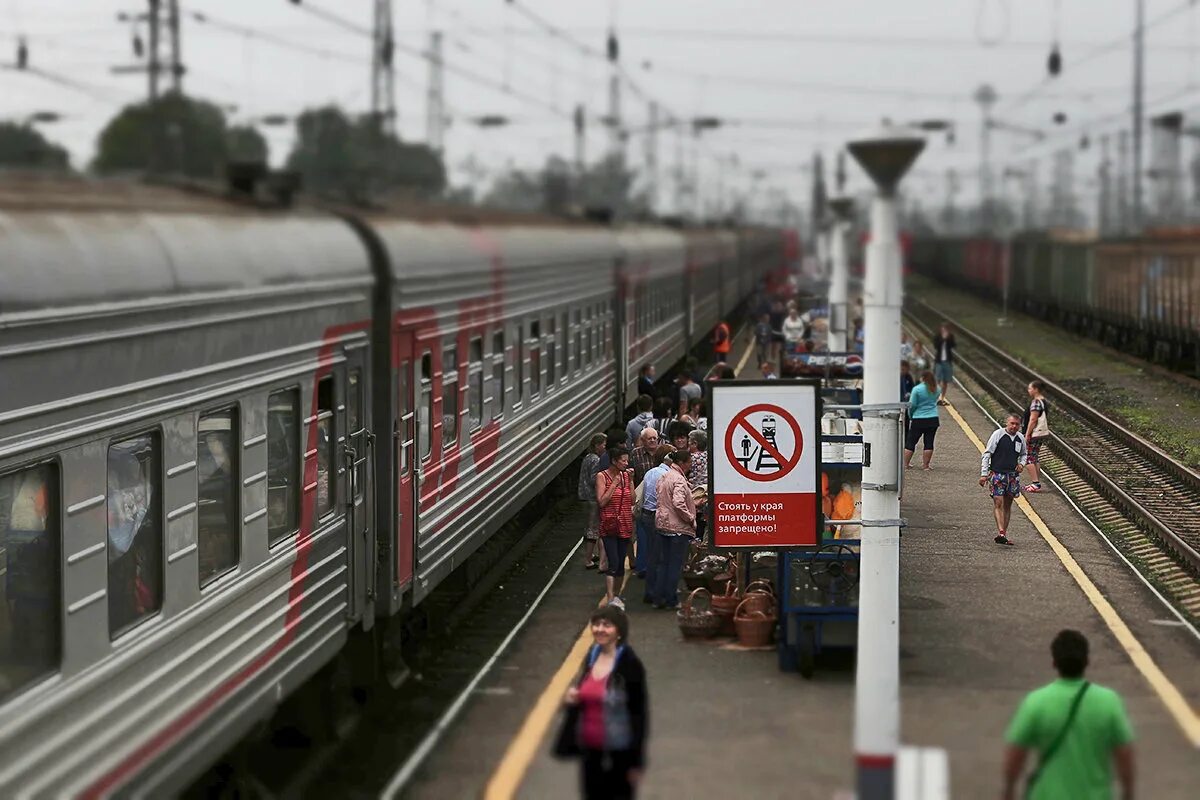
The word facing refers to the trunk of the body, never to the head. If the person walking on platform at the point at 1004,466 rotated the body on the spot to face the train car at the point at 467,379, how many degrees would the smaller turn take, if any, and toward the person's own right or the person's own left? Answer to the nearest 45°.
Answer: approximately 45° to the person's own right

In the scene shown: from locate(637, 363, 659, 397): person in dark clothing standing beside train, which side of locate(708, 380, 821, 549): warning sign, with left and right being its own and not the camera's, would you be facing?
back

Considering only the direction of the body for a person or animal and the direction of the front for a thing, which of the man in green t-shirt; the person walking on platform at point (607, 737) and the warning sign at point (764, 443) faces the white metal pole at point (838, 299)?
the man in green t-shirt

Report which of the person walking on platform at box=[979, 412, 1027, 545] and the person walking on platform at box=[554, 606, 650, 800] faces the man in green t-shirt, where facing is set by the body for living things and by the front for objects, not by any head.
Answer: the person walking on platform at box=[979, 412, 1027, 545]

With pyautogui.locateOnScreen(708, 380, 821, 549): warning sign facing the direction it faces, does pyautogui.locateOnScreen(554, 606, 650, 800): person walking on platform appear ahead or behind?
ahead

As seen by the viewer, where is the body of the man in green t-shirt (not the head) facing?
away from the camera

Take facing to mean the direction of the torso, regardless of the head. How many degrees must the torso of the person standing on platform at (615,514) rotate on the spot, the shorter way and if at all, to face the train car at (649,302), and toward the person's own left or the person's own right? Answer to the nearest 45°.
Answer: approximately 135° to the person's own left

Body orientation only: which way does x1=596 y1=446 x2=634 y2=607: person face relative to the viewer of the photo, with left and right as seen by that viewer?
facing the viewer and to the right of the viewer

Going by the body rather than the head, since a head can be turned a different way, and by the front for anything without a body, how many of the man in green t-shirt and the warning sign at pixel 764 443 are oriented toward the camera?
1

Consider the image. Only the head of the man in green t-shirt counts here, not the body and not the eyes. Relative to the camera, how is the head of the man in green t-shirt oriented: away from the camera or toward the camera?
away from the camera

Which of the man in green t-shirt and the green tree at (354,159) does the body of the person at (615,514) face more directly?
the man in green t-shirt

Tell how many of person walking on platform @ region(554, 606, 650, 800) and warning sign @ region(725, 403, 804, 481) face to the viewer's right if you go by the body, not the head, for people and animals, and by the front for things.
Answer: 0
